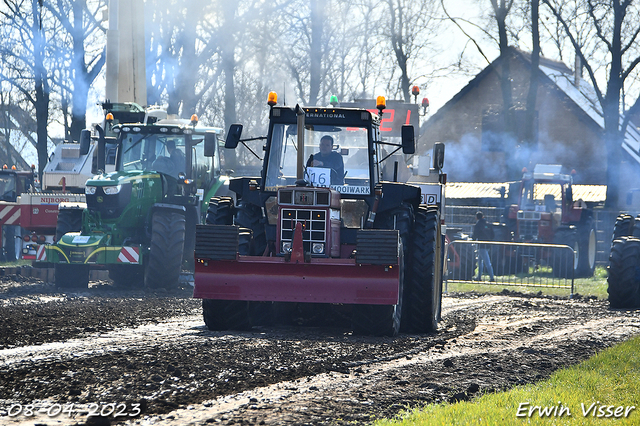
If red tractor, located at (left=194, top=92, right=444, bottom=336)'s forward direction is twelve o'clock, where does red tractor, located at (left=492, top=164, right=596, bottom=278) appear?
red tractor, located at (left=492, top=164, right=596, bottom=278) is roughly at 7 o'clock from red tractor, located at (left=194, top=92, right=444, bottom=336).

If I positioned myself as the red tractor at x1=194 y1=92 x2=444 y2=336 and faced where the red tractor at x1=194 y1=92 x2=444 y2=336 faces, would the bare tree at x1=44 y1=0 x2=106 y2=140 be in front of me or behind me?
behind

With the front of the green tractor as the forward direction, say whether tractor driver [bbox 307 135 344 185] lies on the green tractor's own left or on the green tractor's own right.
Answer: on the green tractor's own left

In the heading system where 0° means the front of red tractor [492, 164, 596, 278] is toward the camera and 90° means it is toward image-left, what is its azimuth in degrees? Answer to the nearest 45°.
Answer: approximately 45°

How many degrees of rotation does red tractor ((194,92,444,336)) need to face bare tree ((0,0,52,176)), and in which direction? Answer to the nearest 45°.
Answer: approximately 135° to its right

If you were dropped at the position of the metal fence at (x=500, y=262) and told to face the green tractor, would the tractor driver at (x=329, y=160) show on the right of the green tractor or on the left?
left

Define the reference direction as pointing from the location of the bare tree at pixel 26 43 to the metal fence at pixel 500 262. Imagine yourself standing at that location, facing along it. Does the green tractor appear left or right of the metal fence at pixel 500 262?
right

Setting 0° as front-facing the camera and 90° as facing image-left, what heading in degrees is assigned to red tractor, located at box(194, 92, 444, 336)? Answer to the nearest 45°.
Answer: approximately 0°

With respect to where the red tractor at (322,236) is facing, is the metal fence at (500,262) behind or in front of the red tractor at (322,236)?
behind
